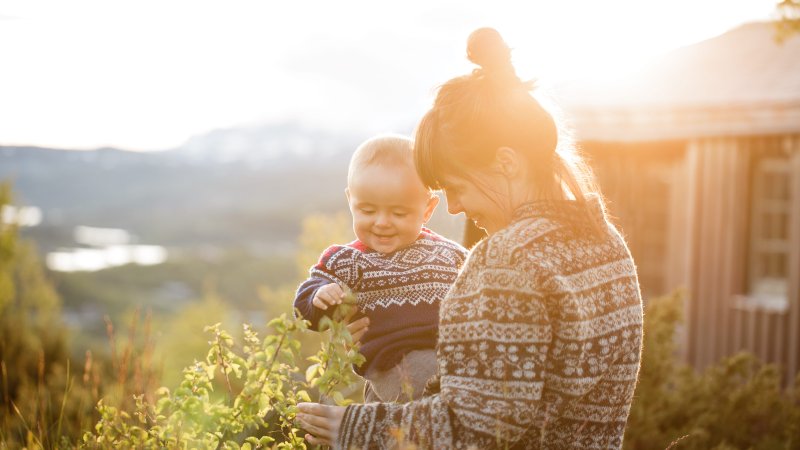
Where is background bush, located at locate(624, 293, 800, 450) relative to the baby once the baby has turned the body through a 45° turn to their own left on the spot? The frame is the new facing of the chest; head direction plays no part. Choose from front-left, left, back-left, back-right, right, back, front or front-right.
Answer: left

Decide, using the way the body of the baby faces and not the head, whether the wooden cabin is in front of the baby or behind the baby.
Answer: behind

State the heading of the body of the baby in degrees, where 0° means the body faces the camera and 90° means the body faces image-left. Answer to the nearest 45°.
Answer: approximately 0°
